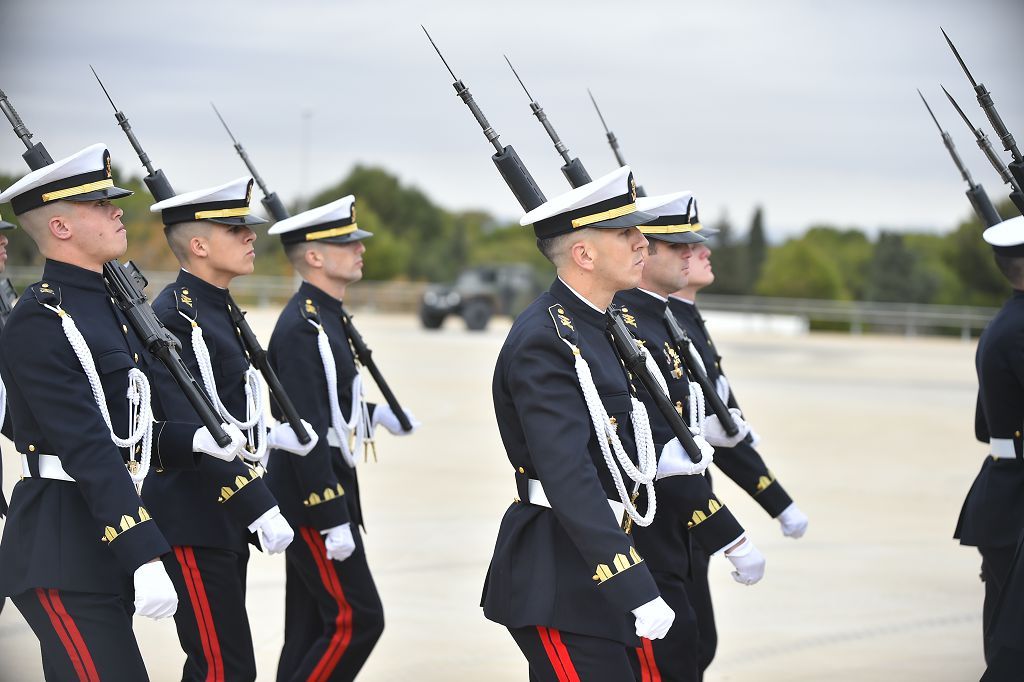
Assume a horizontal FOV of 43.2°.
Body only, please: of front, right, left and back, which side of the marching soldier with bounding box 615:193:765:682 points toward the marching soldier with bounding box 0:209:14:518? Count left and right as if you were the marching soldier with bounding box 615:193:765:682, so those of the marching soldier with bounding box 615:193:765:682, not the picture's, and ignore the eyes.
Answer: back

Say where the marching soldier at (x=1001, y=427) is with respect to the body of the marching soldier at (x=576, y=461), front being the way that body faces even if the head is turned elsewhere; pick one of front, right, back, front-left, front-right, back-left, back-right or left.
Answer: front-left

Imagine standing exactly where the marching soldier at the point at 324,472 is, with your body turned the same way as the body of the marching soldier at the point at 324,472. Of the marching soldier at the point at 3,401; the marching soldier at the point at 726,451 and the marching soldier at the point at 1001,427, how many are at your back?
1

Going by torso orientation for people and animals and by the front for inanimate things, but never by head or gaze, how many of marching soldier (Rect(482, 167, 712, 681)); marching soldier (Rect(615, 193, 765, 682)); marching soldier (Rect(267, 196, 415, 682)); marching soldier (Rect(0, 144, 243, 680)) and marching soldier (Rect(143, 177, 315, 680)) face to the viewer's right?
5

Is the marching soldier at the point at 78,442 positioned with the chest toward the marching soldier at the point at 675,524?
yes

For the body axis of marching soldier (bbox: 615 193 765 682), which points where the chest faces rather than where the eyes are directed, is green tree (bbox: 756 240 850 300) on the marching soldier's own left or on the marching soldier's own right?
on the marching soldier's own left

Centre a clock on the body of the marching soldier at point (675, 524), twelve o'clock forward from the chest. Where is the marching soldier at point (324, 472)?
the marching soldier at point (324, 472) is roughly at 7 o'clock from the marching soldier at point (675, 524).

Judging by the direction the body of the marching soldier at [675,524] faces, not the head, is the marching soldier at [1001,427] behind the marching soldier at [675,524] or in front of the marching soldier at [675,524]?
in front

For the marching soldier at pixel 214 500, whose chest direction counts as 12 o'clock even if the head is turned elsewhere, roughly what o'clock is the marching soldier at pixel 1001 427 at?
the marching soldier at pixel 1001 427 is roughly at 12 o'clock from the marching soldier at pixel 214 500.

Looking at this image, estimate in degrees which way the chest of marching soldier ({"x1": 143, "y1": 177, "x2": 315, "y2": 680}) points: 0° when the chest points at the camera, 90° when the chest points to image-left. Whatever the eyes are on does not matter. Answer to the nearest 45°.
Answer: approximately 270°

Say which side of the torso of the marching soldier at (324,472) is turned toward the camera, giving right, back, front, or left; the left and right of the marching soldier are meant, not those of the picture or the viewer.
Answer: right

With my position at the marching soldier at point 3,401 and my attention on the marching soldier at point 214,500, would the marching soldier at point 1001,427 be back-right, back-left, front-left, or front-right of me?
front-left

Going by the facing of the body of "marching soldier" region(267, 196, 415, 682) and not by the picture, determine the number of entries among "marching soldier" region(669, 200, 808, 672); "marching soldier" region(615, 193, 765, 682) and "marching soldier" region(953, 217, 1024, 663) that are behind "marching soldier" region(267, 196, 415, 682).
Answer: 0

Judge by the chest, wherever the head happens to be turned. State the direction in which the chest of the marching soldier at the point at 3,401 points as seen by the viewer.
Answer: to the viewer's right

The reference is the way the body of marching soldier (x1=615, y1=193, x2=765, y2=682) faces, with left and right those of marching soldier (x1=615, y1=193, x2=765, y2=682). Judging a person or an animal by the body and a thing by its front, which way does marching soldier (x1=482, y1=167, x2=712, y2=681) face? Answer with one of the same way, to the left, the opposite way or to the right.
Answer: the same way

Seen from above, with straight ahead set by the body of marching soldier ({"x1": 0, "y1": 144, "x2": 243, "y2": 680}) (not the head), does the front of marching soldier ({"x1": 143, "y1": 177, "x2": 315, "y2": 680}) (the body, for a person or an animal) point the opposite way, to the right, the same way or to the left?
the same way

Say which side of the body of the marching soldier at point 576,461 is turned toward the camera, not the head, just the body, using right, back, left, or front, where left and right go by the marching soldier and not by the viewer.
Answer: right

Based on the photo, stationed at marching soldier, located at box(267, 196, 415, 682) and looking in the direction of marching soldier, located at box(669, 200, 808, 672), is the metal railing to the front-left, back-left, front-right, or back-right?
front-left

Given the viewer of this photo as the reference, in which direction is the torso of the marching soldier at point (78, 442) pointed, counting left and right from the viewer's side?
facing to the right of the viewer

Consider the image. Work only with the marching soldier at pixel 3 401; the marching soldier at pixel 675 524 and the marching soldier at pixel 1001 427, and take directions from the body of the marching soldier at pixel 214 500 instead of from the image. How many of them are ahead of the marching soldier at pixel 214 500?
2

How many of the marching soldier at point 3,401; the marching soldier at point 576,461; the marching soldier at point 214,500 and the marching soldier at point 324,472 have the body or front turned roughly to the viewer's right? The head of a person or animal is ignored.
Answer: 4

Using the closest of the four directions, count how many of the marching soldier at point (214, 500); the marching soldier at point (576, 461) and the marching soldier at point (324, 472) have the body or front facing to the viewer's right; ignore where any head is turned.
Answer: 3

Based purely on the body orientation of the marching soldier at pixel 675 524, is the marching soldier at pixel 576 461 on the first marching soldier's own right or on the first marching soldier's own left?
on the first marching soldier's own right
